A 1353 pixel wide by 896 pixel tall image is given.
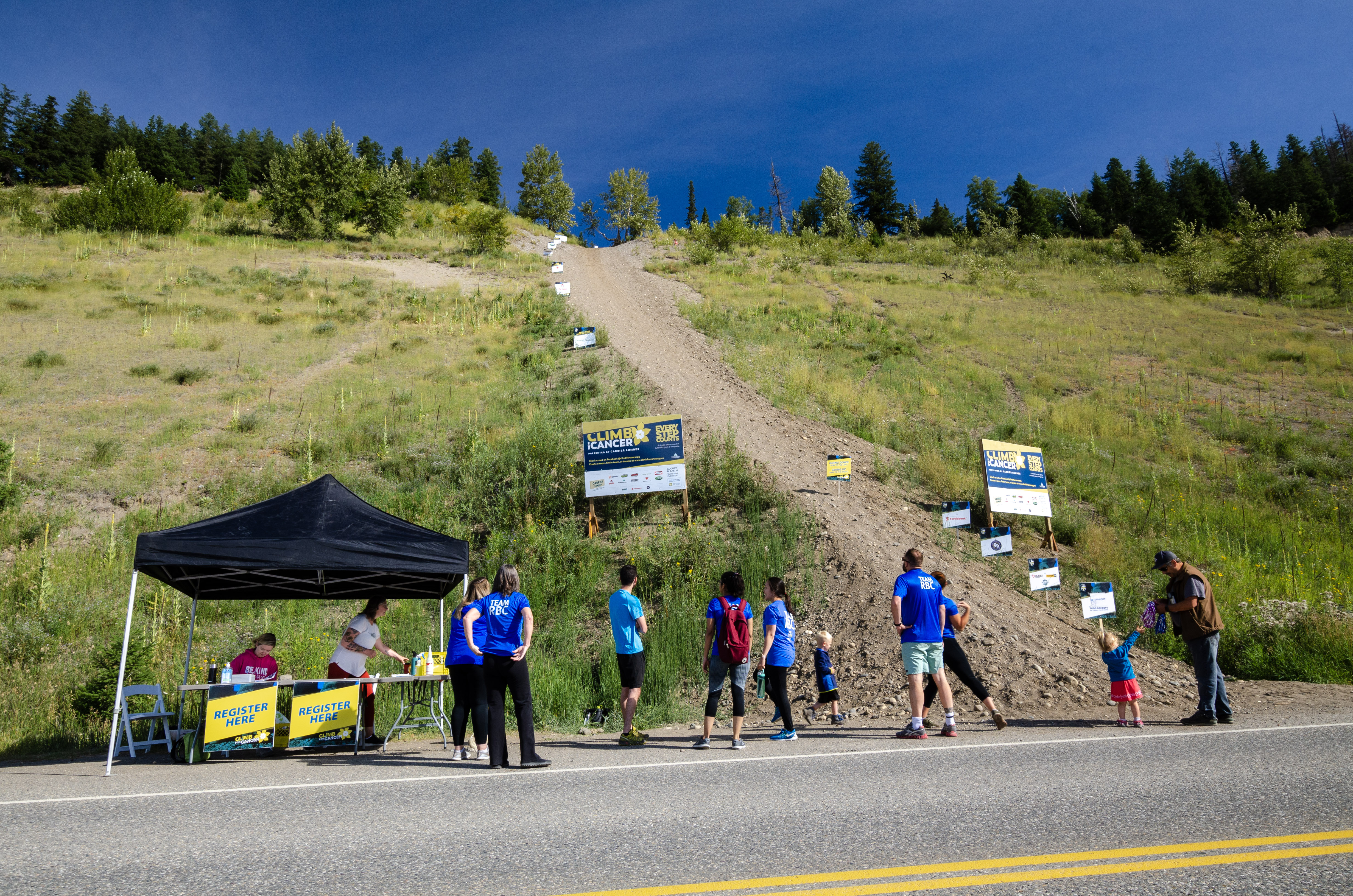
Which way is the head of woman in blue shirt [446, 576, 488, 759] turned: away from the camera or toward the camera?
away from the camera

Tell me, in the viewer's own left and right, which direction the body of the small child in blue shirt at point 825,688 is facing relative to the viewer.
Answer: facing to the right of the viewer

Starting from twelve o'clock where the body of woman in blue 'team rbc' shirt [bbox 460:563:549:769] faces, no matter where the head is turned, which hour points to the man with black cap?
The man with black cap is roughly at 3 o'clock from the woman in blue 'team rbc' shirt.

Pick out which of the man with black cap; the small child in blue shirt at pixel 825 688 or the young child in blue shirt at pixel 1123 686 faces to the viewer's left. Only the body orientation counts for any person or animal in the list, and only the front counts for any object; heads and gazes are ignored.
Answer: the man with black cap

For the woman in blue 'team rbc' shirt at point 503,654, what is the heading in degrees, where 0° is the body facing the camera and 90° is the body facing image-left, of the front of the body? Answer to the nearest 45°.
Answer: approximately 180°

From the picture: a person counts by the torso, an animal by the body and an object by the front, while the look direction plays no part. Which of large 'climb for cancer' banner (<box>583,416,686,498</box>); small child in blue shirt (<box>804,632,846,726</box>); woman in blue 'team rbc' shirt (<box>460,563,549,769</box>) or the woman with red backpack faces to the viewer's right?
the small child in blue shirt

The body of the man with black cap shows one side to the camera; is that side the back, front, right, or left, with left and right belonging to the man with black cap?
left

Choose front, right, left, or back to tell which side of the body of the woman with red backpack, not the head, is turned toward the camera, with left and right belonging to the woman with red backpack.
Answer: back

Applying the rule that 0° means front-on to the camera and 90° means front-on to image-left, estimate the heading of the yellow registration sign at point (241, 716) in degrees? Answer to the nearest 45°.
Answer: approximately 0°

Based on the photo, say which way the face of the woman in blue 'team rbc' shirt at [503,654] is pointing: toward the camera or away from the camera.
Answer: away from the camera

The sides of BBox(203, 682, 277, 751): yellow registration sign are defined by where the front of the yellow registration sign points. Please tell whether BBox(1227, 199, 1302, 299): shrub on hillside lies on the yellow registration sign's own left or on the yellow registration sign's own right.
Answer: on the yellow registration sign's own left

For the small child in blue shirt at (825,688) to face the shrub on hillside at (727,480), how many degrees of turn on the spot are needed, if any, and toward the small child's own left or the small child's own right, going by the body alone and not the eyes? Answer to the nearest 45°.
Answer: approximately 90° to the small child's own left
